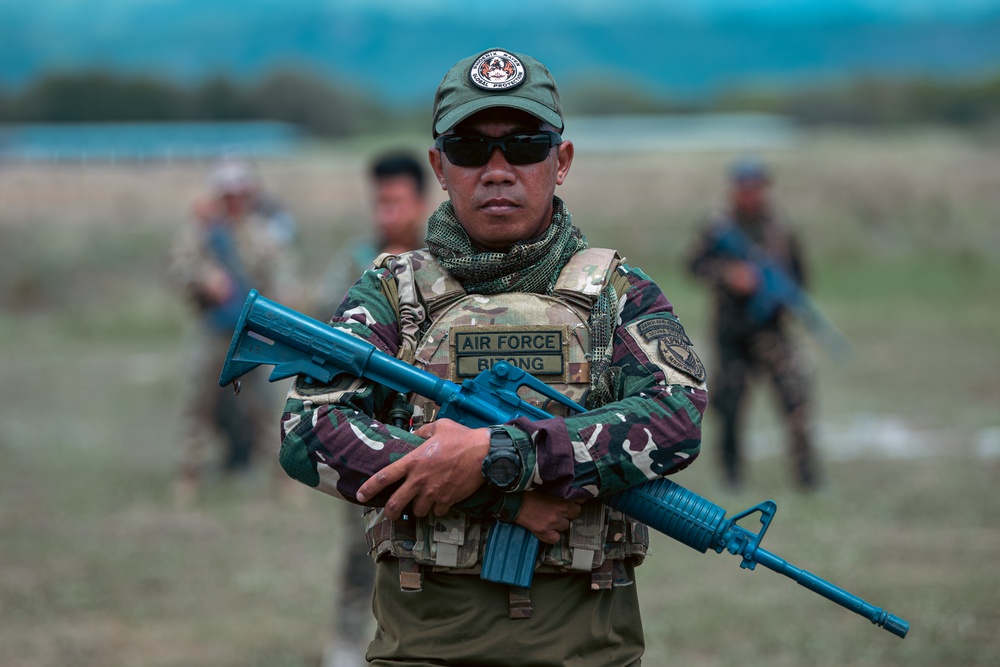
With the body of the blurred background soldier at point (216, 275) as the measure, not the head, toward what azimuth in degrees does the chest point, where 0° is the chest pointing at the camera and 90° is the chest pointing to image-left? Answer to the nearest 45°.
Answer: approximately 0°

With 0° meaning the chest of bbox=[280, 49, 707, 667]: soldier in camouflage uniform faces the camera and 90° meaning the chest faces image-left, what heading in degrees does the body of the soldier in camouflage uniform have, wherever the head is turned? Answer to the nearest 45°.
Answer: approximately 0°

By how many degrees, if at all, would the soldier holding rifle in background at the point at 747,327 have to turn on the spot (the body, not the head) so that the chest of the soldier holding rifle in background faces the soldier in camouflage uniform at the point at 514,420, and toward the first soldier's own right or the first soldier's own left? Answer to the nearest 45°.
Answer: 0° — they already face them

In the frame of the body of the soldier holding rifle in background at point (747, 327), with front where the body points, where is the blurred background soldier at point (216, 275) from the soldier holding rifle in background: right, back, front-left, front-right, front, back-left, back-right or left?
right

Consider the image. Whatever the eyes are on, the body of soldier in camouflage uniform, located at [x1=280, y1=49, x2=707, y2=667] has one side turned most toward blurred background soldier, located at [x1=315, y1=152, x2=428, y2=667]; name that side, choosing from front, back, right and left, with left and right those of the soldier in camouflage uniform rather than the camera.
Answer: back

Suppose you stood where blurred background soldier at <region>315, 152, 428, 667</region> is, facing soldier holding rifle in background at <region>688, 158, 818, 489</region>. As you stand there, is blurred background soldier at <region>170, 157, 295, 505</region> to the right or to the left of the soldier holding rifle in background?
left
